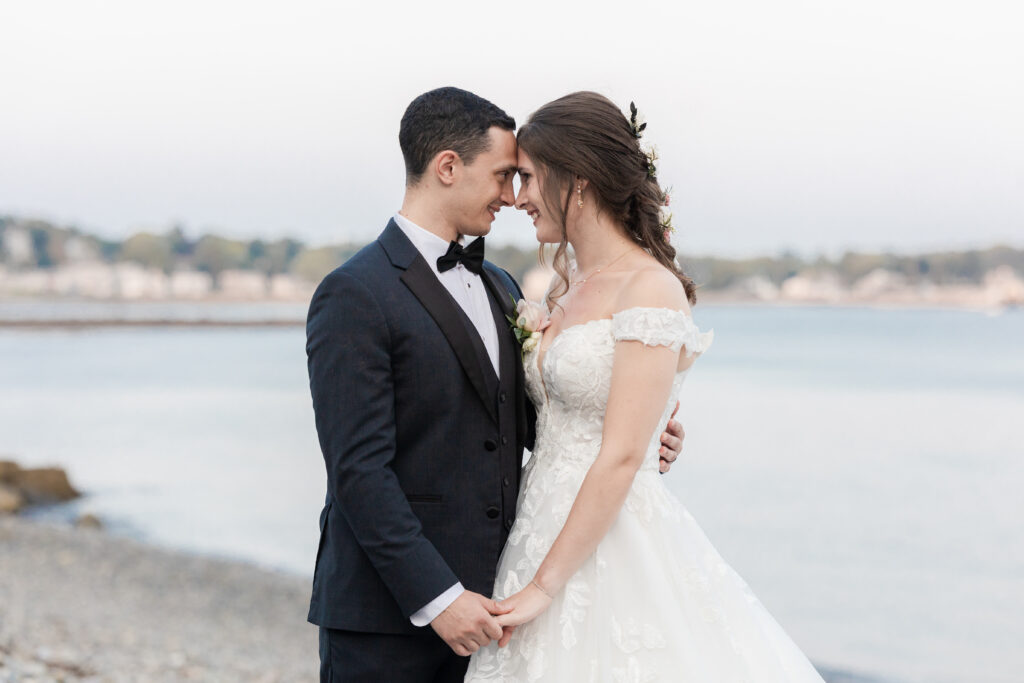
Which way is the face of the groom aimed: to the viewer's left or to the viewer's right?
to the viewer's right

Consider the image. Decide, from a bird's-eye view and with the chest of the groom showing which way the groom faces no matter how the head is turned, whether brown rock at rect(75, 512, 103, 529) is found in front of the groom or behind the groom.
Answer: behind

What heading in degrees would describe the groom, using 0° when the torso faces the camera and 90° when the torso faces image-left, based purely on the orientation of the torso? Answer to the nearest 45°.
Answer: approximately 315°

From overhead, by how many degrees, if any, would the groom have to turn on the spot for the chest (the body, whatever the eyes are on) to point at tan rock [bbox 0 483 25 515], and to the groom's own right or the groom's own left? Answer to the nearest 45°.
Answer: approximately 180°

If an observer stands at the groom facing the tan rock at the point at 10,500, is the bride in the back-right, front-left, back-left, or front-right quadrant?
back-right

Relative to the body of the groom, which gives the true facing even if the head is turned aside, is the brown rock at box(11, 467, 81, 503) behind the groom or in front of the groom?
behind
